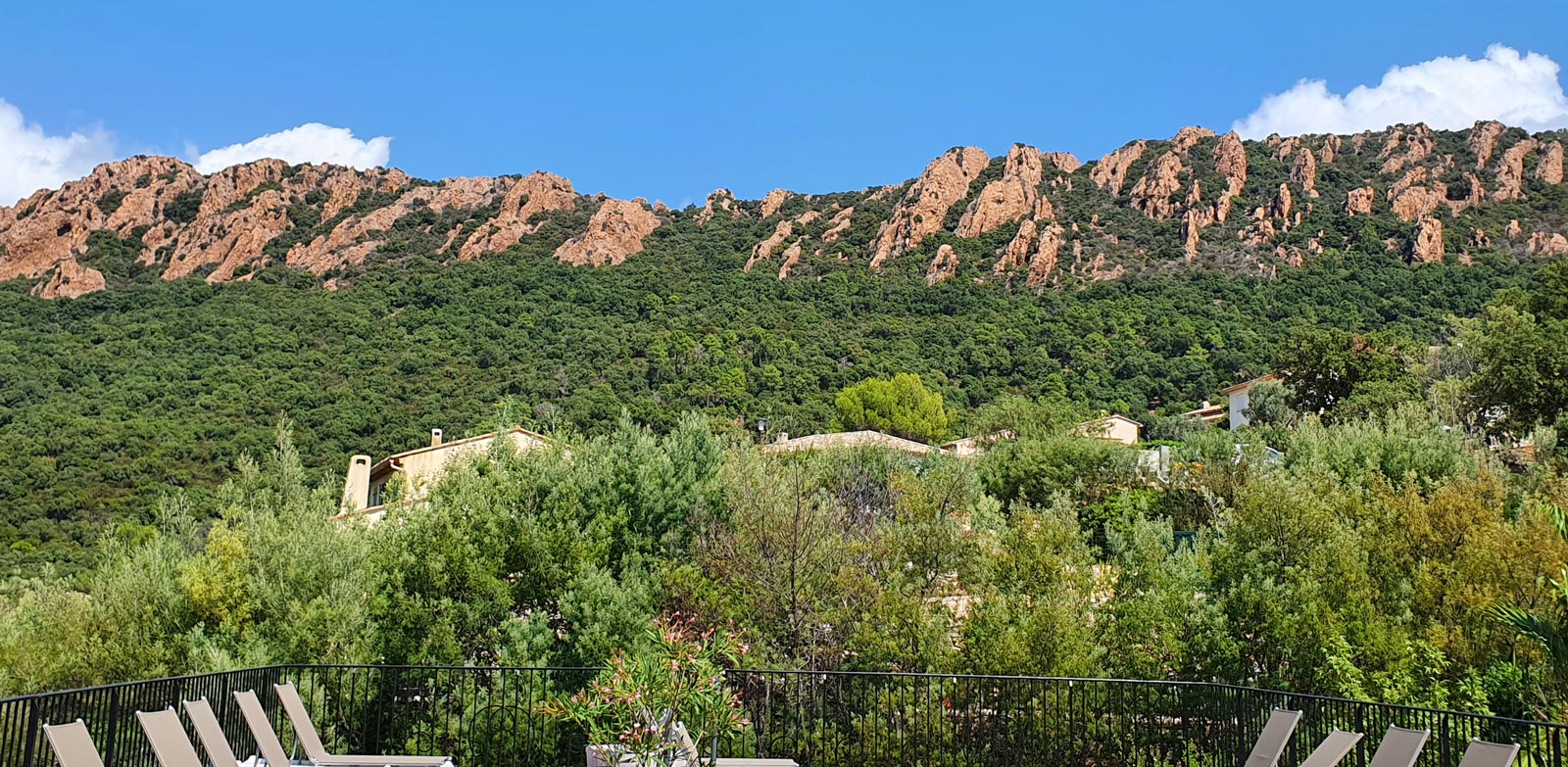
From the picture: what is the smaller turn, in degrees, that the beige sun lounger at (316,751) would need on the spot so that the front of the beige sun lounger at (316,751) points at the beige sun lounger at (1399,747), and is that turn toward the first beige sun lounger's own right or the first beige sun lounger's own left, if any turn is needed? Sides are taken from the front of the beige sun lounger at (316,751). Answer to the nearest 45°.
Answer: approximately 45° to the first beige sun lounger's own right

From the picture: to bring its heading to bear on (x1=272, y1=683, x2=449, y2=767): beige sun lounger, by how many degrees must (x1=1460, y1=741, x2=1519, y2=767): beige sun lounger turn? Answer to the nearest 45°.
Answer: approximately 45° to its right

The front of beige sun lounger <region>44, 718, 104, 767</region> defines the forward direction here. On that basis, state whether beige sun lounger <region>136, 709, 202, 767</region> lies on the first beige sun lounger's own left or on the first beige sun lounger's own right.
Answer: on the first beige sun lounger's own left

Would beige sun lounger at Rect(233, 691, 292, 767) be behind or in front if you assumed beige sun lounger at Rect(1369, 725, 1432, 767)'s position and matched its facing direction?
in front

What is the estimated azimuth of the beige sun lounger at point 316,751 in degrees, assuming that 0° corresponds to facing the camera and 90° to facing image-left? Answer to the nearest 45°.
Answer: approximately 270°

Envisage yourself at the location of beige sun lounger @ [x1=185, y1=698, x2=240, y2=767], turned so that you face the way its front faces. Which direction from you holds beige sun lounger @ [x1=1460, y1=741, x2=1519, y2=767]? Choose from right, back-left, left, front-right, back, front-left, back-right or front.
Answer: front

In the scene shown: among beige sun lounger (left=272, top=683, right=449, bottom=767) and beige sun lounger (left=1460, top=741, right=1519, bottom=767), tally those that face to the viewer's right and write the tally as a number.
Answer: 1

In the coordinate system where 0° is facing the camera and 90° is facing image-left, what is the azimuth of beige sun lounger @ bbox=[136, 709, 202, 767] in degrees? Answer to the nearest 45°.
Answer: approximately 315°

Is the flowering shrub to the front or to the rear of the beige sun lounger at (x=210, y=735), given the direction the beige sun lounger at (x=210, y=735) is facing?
to the front

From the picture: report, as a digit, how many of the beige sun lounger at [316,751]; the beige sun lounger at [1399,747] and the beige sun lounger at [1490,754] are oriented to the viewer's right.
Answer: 1

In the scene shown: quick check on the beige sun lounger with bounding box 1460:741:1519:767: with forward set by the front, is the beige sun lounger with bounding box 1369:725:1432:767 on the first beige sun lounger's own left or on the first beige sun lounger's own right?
on the first beige sun lounger's own right

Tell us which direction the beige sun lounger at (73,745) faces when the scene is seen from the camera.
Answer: facing the viewer and to the right of the viewer
